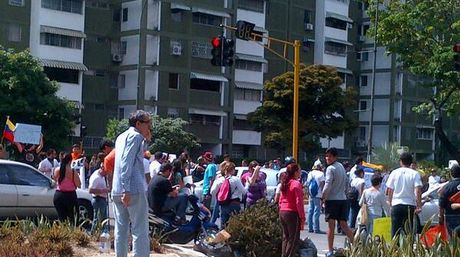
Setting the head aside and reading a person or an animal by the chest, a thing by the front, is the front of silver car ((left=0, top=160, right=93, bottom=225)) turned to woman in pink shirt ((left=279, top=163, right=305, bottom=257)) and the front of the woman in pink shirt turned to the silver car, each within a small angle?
no

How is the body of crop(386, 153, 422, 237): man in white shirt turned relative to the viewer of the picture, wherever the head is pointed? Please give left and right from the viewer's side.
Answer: facing away from the viewer

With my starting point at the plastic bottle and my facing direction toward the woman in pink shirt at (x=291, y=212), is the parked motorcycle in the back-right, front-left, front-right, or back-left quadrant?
front-left

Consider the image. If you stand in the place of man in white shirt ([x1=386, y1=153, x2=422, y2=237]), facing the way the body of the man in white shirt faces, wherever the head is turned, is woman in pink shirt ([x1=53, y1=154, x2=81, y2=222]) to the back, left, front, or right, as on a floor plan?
left

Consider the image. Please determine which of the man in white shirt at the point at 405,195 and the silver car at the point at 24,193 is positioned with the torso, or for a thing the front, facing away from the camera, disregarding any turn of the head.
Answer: the man in white shirt

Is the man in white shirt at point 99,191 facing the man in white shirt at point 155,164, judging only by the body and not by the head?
no

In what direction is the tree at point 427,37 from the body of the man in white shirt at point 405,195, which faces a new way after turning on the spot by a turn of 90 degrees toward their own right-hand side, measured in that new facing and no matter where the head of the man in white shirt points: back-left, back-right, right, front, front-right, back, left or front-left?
left
